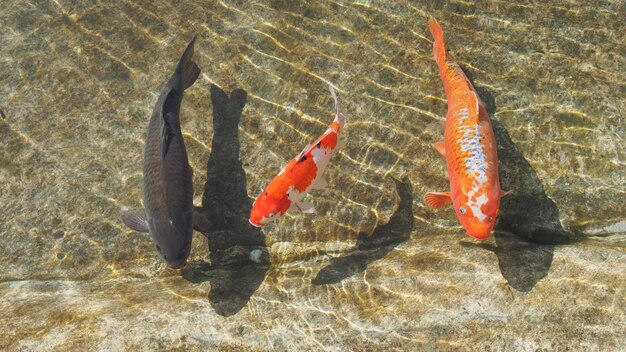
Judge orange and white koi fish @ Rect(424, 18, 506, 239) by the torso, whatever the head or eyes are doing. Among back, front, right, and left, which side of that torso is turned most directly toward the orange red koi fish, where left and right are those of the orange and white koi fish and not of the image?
right

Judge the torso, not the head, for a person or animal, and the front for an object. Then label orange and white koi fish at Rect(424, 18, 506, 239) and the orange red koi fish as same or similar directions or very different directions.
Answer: same or similar directions

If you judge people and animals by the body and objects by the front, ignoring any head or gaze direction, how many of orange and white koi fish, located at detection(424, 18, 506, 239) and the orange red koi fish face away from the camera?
0

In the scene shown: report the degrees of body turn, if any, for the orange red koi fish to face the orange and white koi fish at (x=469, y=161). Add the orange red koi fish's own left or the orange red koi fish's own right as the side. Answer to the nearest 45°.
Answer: approximately 135° to the orange red koi fish's own left

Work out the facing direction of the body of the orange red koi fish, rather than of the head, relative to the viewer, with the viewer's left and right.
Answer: facing the viewer and to the left of the viewer

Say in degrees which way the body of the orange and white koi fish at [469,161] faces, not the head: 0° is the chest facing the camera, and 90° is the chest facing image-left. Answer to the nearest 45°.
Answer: approximately 0°
